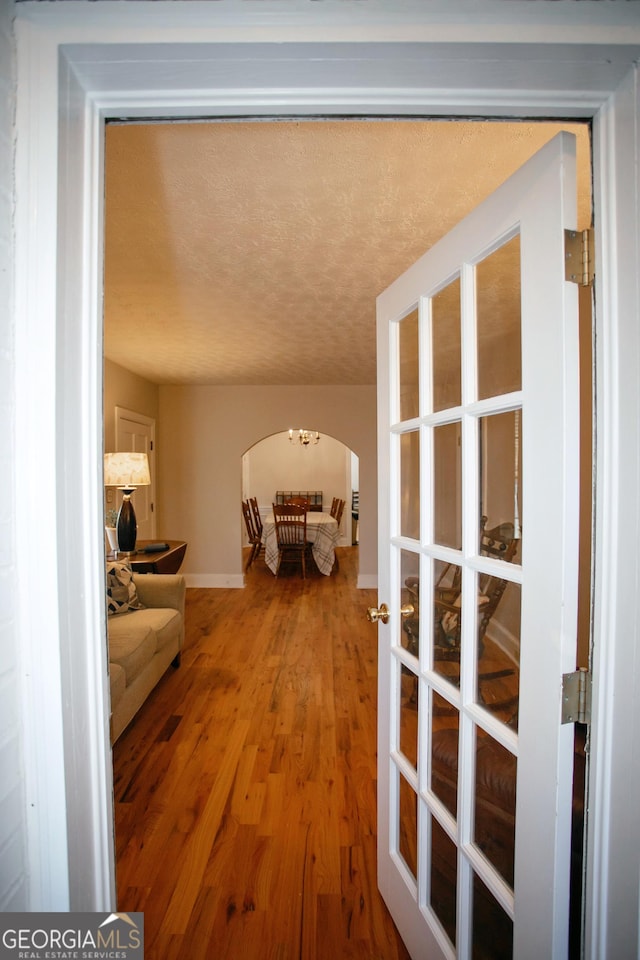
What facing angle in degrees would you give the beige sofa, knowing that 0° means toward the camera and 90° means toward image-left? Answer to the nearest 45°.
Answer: approximately 270°

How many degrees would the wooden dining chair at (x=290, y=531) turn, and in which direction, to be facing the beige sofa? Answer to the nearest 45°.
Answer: approximately 180°

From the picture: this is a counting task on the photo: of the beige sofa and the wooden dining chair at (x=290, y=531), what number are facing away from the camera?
1

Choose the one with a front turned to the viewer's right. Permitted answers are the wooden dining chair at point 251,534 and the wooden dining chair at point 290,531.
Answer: the wooden dining chair at point 251,534

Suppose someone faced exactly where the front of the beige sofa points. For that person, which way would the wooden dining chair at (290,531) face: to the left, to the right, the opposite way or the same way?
to the left

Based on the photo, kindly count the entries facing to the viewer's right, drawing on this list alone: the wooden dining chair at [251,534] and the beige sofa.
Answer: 2

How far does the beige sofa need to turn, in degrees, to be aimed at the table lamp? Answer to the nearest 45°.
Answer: approximately 90° to its left

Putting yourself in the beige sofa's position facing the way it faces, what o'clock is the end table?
The end table is roughly at 9 o'clock from the beige sofa.

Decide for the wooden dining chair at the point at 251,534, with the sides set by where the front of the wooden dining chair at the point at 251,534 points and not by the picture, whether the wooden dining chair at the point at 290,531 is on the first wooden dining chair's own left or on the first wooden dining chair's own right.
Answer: on the first wooden dining chair's own right

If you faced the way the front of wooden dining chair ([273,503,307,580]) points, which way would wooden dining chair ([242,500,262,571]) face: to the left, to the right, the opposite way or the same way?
to the right

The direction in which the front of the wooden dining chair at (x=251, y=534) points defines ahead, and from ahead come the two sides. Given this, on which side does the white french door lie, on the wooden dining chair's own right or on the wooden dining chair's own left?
on the wooden dining chair's own right

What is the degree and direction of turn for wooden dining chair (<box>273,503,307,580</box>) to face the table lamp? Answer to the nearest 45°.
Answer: approximately 135° to its left

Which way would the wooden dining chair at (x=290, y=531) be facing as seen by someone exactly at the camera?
facing away from the viewer

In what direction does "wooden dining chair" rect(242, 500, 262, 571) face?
to the viewer's right
